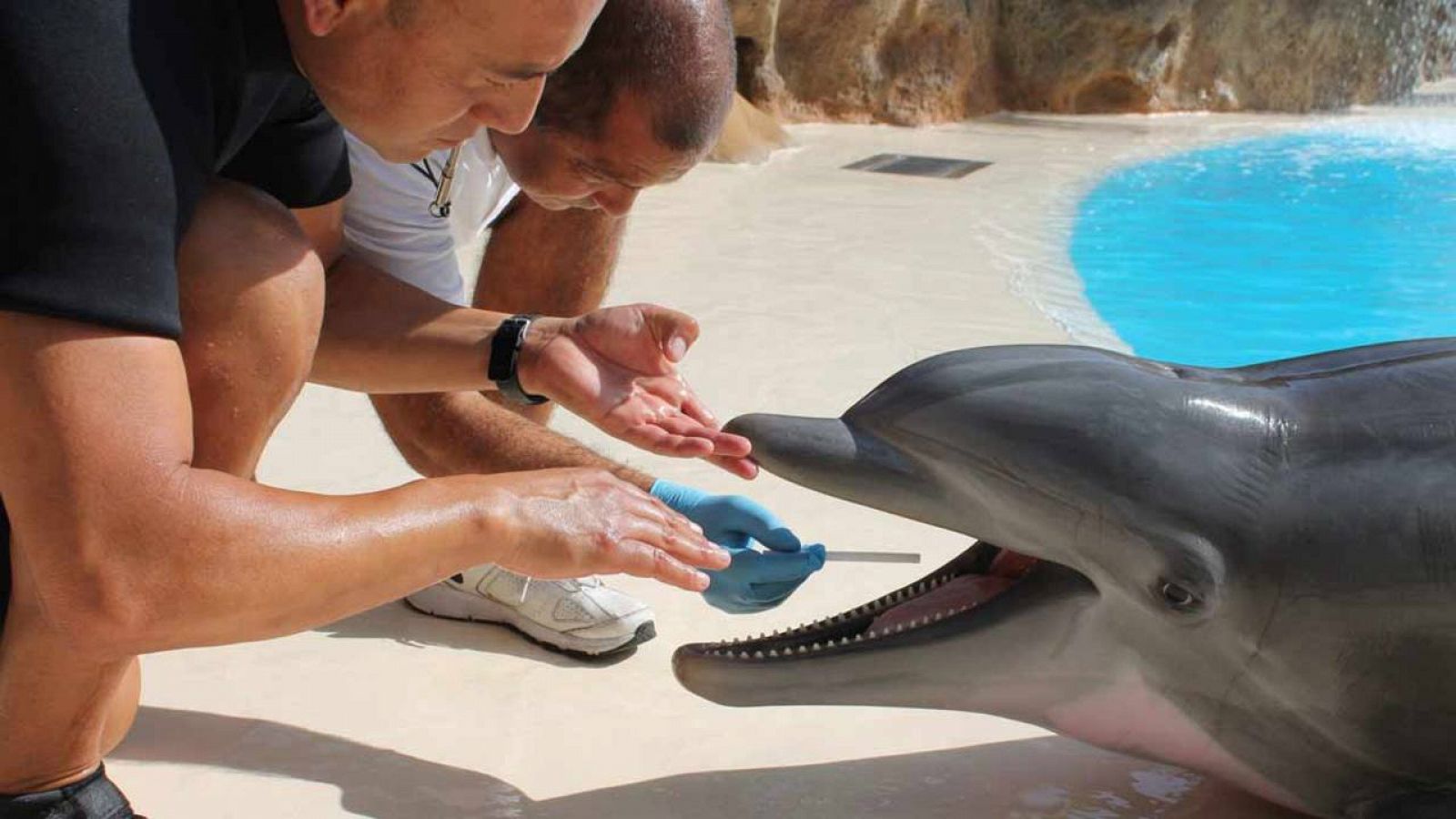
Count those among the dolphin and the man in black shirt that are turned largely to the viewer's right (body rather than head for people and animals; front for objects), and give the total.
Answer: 1

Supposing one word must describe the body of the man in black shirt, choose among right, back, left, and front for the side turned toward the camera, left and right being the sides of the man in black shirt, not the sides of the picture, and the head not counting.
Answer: right

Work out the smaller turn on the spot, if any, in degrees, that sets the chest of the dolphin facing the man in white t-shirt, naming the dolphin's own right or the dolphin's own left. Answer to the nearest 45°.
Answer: approximately 45° to the dolphin's own right

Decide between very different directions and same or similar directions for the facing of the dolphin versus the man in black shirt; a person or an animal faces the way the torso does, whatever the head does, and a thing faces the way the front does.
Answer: very different directions

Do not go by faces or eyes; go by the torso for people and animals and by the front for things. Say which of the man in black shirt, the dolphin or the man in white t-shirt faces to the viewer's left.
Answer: the dolphin

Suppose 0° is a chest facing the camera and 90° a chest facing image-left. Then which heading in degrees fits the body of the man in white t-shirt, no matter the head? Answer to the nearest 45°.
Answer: approximately 315°

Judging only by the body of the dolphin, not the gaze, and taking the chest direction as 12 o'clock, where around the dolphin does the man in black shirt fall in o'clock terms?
The man in black shirt is roughly at 11 o'clock from the dolphin.

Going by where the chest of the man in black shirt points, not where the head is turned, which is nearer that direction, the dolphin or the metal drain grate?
the dolphin

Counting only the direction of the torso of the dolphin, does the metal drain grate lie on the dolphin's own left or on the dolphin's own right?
on the dolphin's own right

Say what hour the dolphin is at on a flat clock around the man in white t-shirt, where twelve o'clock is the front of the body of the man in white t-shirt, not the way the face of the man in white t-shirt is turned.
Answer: The dolphin is roughly at 12 o'clock from the man in white t-shirt.

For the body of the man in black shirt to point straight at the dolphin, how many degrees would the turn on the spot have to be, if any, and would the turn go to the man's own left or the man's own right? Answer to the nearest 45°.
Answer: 0° — they already face it

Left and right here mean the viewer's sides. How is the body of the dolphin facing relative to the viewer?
facing to the left of the viewer
